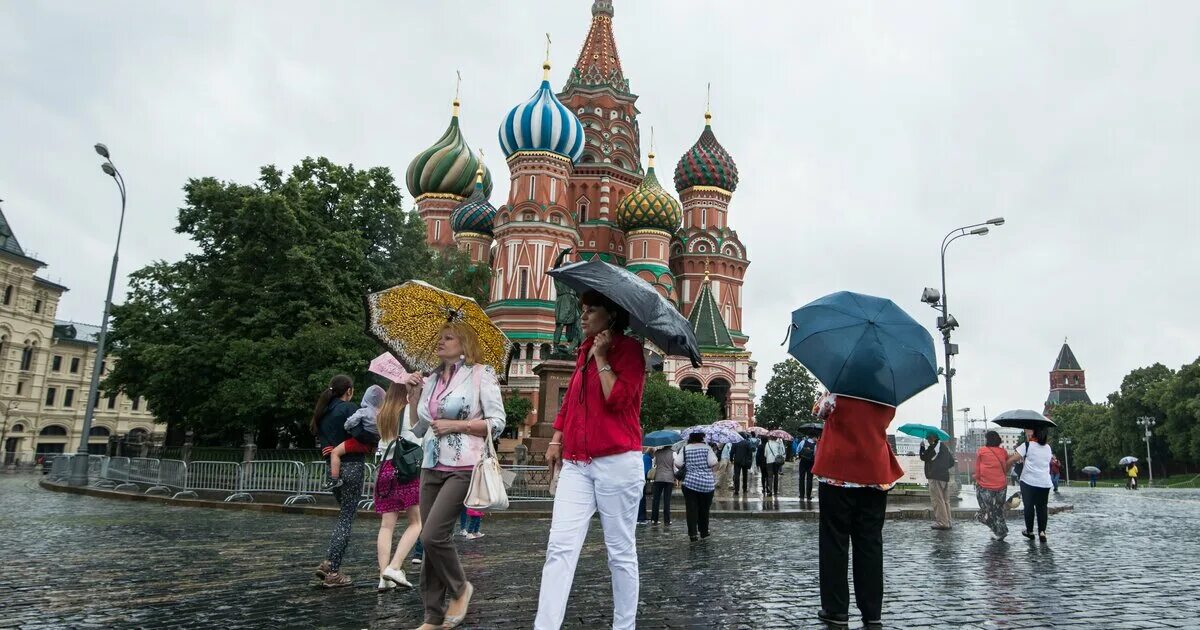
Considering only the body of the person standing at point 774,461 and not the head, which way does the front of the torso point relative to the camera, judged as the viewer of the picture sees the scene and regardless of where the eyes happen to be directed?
away from the camera

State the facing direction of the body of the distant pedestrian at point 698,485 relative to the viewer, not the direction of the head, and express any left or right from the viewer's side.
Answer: facing away from the viewer

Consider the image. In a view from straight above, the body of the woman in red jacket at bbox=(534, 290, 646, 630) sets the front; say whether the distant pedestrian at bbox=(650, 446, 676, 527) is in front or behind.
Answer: behind

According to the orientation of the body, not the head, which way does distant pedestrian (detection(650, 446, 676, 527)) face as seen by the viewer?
away from the camera

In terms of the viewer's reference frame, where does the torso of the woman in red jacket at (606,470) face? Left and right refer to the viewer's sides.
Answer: facing the viewer and to the left of the viewer

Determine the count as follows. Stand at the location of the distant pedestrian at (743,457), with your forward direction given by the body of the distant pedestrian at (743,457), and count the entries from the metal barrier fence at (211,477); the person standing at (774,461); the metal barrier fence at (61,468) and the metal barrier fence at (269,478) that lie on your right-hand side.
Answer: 1

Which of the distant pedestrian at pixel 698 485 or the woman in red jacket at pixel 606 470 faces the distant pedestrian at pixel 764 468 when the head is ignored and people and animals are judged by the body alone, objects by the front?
the distant pedestrian at pixel 698 485

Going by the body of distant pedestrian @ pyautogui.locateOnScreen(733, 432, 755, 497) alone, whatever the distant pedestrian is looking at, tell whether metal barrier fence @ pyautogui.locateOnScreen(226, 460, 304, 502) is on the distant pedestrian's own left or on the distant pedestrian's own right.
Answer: on the distant pedestrian's own left

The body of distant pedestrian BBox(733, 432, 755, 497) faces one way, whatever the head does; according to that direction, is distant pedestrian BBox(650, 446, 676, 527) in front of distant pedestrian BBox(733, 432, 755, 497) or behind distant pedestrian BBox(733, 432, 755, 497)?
behind

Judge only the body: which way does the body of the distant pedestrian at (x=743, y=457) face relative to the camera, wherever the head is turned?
away from the camera

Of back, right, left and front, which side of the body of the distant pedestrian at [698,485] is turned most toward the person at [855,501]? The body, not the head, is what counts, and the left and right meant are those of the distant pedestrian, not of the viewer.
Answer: back

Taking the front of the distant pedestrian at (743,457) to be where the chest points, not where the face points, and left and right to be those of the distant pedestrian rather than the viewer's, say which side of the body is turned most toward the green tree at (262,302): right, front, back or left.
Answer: left

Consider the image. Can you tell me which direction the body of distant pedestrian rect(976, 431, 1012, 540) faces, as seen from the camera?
away from the camera

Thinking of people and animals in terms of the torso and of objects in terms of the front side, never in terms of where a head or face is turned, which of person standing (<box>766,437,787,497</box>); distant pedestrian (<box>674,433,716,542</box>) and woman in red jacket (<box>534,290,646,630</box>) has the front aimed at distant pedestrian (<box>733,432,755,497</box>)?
distant pedestrian (<box>674,433,716,542</box>)

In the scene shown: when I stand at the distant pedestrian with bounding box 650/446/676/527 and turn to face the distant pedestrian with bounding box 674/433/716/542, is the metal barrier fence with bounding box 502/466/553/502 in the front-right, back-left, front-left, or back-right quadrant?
back-right
